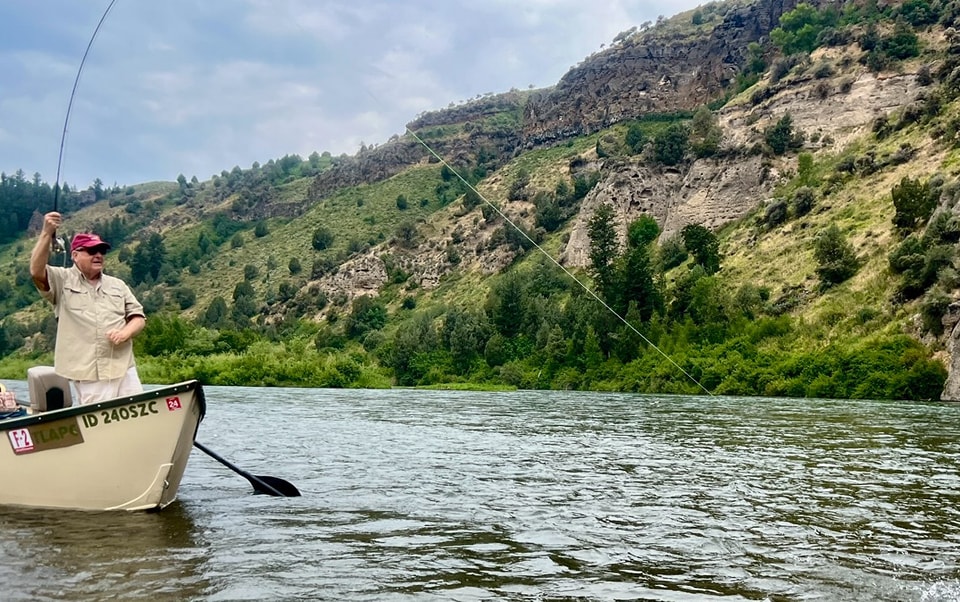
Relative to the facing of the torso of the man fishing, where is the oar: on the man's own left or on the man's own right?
on the man's own left

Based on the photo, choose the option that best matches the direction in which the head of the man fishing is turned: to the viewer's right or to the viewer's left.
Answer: to the viewer's right

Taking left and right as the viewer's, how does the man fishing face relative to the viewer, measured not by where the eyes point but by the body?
facing the viewer and to the right of the viewer
